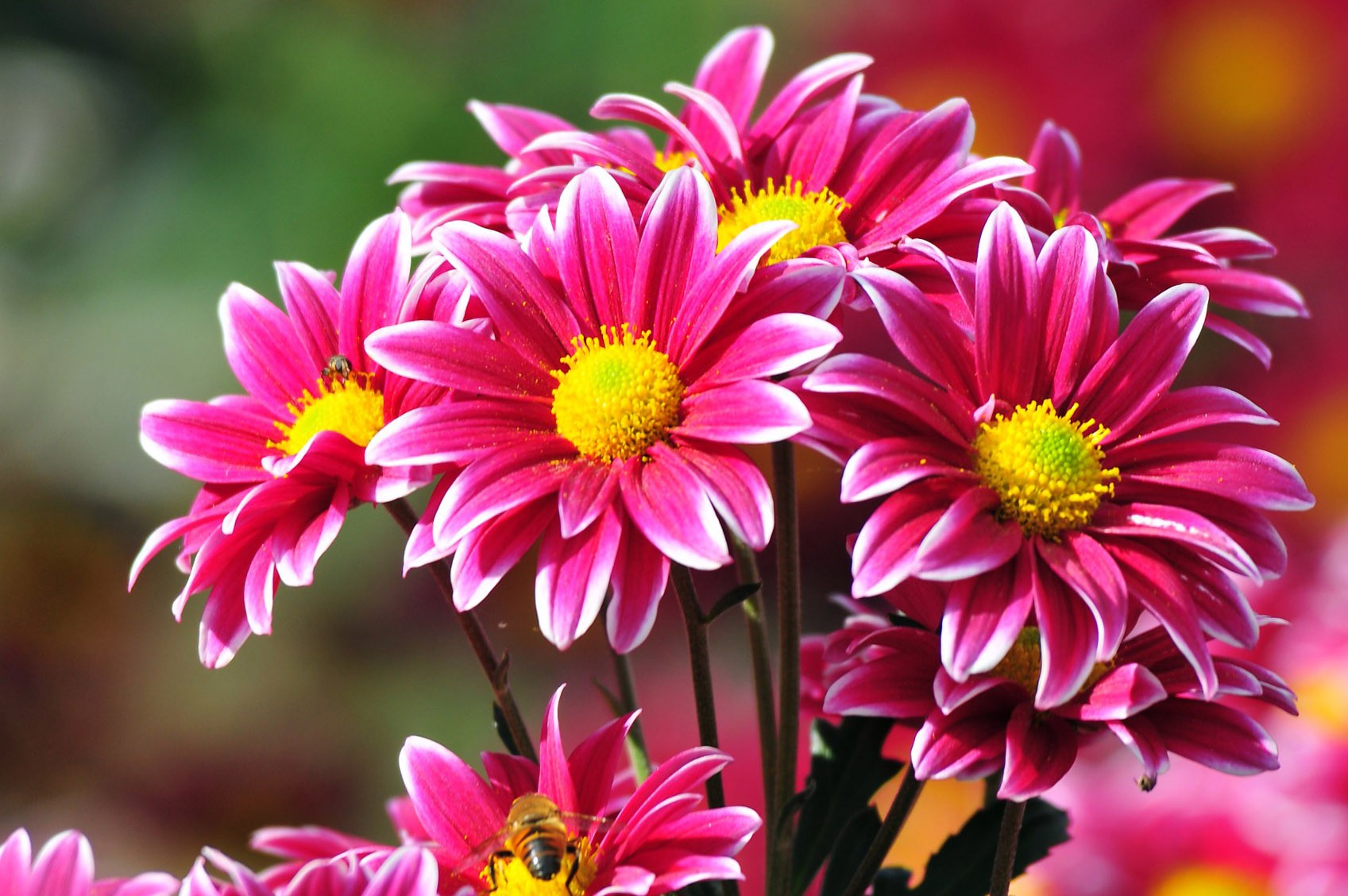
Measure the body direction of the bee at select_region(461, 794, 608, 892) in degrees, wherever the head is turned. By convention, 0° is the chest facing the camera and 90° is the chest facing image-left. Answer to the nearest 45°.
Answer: approximately 180°
